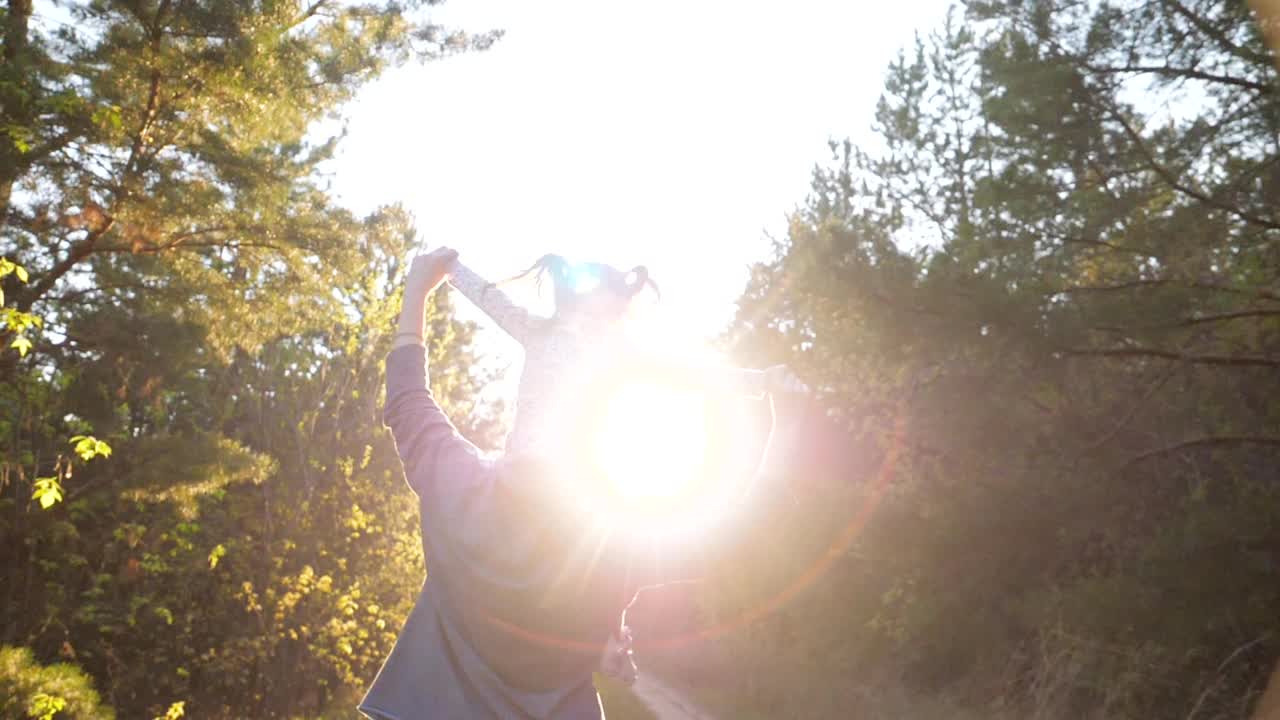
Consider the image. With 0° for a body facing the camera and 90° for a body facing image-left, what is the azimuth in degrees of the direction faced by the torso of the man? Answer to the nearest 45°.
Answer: approximately 180°
